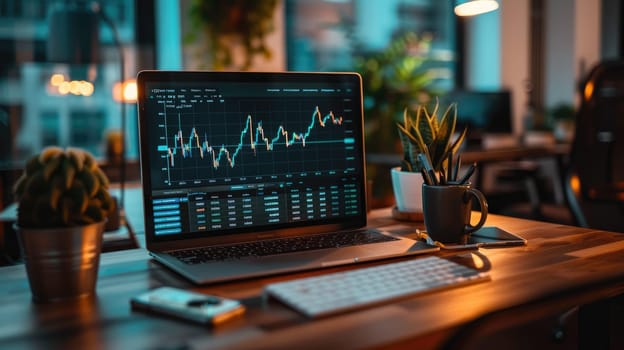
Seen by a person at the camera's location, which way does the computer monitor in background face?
facing the viewer

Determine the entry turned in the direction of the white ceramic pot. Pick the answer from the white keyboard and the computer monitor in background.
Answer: the computer monitor in background

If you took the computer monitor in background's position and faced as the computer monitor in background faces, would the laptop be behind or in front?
in front

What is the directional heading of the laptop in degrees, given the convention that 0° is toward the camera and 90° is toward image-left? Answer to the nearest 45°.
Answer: approximately 315°

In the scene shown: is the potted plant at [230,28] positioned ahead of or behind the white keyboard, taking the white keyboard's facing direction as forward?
behind

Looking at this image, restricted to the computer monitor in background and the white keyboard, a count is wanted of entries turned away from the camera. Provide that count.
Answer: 0

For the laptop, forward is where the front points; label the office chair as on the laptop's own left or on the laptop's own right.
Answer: on the laptop's own left

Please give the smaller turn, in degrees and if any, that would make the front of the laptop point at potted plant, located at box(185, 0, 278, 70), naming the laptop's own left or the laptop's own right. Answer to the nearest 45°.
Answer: approximately 135° to the laptop's own left

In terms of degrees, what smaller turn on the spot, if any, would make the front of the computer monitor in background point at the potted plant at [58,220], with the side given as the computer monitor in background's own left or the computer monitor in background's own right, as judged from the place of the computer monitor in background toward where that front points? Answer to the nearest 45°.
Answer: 0° — it already faces it

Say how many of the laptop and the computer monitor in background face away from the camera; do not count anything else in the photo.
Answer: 0
